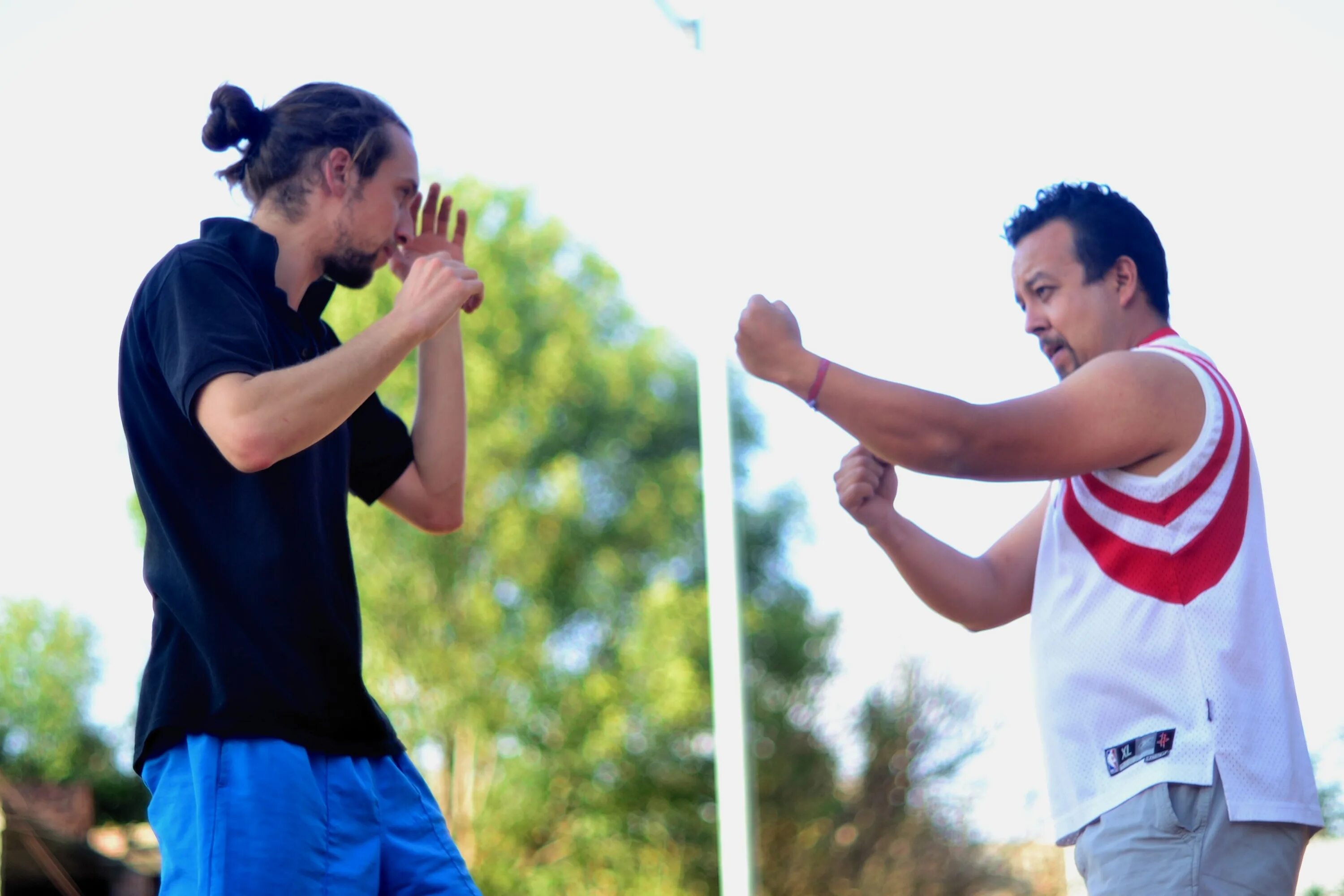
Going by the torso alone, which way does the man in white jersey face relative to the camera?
to the viewer's left

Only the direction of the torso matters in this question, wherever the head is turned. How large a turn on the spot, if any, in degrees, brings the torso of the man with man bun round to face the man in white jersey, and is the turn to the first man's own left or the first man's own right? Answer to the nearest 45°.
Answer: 0° — they already face them

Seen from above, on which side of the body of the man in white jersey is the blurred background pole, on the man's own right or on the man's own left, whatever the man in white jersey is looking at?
on the man's own right

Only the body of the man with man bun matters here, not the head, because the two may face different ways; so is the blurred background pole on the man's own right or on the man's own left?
on the man's own left

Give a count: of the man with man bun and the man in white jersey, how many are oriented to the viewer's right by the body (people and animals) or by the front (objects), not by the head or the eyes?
1

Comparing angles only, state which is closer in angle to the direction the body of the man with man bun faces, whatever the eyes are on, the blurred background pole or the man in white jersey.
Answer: the man in white jersey

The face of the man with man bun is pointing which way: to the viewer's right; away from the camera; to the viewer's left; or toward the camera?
to the viewer's right

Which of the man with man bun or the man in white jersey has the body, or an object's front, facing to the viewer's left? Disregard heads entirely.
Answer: the man in white jersey

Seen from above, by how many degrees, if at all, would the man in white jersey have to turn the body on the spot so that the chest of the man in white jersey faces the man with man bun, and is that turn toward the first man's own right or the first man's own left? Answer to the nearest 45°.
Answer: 0° — they already face them

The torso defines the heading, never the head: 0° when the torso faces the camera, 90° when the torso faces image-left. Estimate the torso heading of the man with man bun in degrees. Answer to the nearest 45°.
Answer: approximately 270°
